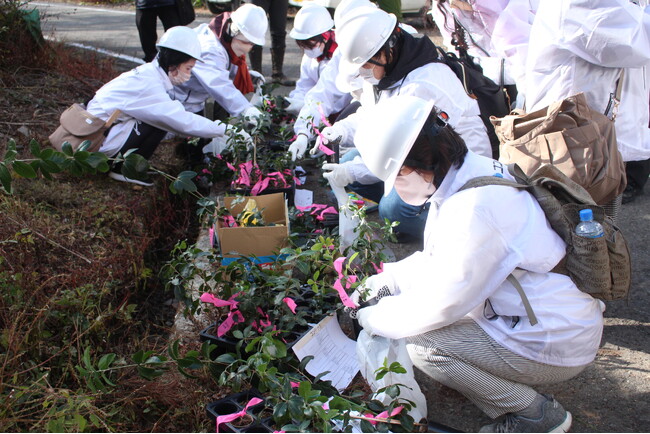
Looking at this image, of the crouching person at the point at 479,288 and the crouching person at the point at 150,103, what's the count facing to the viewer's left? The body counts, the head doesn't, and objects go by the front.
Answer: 1

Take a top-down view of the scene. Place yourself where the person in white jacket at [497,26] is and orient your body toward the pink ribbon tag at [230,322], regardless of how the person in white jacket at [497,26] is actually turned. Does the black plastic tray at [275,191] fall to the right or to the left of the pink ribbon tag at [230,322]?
right

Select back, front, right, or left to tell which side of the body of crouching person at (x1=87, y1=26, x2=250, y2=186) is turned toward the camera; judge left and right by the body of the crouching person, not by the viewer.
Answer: right

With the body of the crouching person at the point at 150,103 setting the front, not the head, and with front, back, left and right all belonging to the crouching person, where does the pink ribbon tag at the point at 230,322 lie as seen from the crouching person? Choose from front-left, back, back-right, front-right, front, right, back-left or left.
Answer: right

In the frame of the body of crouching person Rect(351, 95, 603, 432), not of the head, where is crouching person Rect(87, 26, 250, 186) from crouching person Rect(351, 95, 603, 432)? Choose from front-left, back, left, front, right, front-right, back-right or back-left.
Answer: front-right

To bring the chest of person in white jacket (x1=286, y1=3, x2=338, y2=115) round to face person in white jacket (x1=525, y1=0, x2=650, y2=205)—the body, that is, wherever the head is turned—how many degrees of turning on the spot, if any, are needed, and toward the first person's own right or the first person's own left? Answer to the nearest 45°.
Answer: approximately 90° to the first person's own left

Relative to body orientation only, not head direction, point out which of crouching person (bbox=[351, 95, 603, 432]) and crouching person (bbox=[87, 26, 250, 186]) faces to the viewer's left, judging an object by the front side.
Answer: crouching person (bbox=[351, 95, 603, 432])

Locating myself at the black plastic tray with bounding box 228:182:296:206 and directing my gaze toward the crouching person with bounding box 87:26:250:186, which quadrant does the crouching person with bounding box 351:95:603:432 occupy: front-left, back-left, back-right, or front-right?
back-left

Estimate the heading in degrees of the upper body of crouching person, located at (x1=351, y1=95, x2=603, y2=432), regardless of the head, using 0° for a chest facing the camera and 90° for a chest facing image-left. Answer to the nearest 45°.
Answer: approximately 90°

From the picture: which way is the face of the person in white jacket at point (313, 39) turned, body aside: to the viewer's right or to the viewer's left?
to the viewer's left

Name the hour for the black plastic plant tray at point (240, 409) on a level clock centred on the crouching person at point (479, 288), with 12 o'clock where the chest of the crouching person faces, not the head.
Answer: The black plastic plant tray is roughly at 11 o'clock from the crouching person.

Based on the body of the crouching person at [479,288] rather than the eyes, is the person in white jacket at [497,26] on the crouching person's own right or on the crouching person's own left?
on the crouching person's own right

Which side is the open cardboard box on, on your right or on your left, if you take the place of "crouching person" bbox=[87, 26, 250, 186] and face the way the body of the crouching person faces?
on your right
